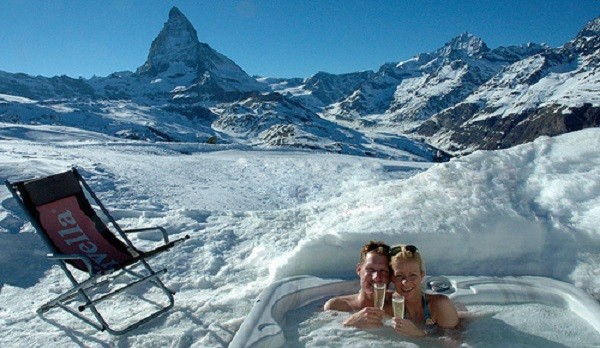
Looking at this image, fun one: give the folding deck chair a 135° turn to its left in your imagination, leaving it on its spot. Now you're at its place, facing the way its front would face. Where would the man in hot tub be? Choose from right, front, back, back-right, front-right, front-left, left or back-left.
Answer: back-right

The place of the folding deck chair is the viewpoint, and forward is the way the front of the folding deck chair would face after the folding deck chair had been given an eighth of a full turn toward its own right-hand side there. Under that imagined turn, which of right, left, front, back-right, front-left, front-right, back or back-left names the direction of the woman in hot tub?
front-left

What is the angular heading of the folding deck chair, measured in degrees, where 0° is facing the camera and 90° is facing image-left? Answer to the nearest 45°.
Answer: approximately 315°

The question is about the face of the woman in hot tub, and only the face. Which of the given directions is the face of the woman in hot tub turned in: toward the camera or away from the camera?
toward the camera
